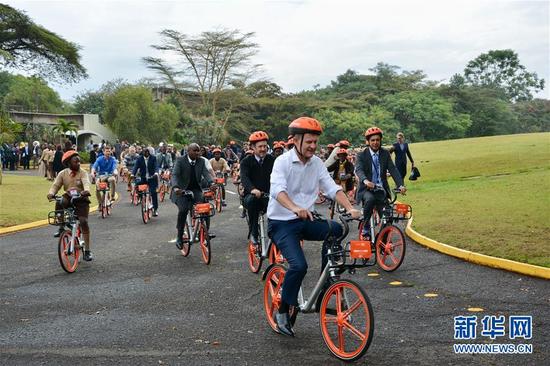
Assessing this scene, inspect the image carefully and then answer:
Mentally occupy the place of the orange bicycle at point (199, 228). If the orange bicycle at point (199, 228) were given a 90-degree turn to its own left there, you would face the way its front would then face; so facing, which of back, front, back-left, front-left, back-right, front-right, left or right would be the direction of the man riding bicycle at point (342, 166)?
front

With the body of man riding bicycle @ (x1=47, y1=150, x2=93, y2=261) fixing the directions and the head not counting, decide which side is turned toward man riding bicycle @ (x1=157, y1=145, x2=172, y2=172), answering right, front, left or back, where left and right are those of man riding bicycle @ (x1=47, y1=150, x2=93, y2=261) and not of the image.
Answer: back

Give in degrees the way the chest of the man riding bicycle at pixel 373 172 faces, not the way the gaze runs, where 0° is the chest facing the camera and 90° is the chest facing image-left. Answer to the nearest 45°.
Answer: approximately 315°

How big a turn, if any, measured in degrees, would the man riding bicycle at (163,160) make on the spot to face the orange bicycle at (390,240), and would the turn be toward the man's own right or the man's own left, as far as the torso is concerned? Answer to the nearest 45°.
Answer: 0° — they already face it

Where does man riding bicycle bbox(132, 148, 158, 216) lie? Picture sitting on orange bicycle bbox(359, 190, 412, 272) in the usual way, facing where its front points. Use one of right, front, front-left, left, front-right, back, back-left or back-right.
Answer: back

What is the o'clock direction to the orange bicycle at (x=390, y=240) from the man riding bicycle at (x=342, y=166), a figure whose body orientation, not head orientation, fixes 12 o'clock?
The orange bicycle is roughly at 12 o'clock from the man riding bicycle.

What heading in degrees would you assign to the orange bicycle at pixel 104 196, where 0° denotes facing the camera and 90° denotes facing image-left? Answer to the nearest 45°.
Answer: approximately 0°
